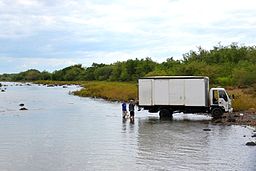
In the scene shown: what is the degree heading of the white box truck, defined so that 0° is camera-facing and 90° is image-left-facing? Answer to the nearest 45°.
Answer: approximately 270°
